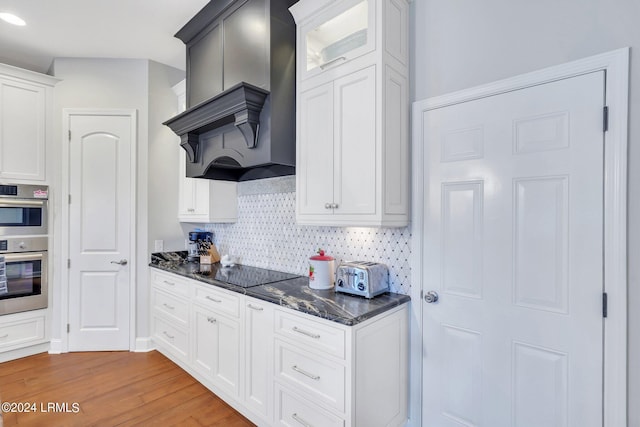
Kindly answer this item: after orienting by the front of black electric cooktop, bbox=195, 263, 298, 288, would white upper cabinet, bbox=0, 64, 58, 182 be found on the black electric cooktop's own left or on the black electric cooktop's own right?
on the black electric cooktop's own right

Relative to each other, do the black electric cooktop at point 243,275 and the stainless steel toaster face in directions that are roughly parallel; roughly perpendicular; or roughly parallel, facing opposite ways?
roughly parallel

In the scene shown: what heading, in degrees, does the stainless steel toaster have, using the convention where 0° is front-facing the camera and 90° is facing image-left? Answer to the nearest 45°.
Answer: approximately 45°

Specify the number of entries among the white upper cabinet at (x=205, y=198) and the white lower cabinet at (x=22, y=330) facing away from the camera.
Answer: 0

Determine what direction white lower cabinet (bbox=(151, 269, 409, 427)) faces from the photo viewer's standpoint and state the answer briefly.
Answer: facing the viewer and to the left of the viewer

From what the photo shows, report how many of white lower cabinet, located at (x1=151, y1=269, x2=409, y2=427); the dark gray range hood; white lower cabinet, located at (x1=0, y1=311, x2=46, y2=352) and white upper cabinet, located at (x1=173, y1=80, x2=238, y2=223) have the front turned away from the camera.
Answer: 0

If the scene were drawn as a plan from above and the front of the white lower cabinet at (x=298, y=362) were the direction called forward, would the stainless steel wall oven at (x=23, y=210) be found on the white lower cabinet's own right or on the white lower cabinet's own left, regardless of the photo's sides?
on the white lower cabinet's own right

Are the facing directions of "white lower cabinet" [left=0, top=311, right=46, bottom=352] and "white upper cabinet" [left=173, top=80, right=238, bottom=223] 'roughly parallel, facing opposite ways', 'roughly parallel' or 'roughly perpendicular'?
roughly perpendicular

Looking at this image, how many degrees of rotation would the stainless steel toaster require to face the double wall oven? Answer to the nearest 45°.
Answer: approximately 45° to its right

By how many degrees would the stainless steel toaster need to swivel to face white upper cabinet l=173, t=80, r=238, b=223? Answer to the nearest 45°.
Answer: approximately 90° to its right

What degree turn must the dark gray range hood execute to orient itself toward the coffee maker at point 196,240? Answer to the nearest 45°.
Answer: approximately 135° to its right

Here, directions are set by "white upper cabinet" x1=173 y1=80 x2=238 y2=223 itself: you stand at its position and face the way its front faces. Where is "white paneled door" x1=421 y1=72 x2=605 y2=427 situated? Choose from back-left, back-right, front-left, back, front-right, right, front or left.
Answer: left
